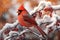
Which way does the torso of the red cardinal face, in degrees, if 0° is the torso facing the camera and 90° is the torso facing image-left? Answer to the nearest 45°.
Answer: approximately 90°
